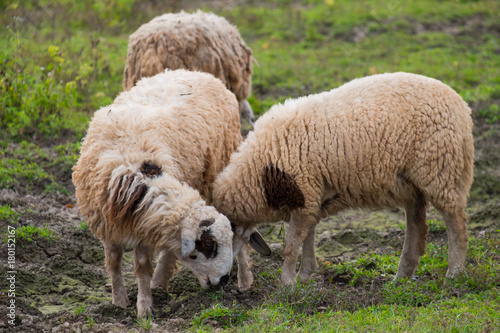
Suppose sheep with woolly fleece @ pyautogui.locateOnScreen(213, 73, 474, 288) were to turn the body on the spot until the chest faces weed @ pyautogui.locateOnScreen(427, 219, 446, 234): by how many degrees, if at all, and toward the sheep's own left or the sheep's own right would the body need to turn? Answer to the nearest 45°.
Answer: approximately 135° to the sheep's own right

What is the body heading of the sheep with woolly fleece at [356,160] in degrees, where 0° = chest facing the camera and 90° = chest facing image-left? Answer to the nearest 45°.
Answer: approximately 90°

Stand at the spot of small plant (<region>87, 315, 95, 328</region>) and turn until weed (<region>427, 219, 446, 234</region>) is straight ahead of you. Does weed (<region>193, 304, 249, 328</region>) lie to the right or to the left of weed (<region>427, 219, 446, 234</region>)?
right

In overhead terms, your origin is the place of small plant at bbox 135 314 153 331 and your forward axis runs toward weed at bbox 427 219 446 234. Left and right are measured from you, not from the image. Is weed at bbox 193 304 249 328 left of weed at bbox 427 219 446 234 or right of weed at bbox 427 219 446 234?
right

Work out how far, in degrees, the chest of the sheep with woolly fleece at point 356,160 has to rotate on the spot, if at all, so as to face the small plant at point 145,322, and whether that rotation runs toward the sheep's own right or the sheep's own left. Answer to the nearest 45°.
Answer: approximately 45° to the sheep's own left

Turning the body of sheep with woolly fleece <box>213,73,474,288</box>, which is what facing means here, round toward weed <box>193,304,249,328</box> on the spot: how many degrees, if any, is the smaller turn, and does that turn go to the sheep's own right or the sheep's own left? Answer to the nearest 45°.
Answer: approximately 45° to the sheep's own left
